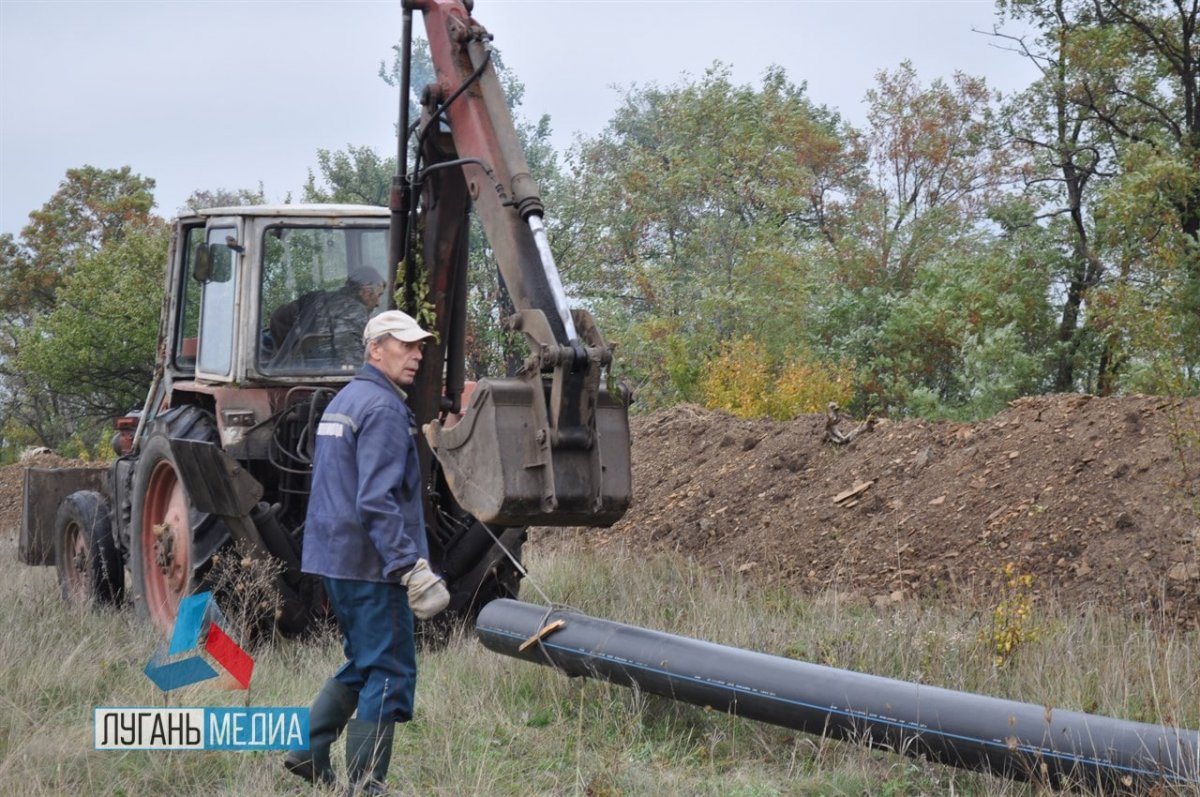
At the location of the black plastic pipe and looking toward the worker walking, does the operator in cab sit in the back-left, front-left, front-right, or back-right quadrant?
front-right

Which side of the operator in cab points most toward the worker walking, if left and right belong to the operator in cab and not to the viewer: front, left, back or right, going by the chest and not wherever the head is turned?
right

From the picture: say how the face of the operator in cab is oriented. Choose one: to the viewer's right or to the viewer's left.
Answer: to the viewer's right

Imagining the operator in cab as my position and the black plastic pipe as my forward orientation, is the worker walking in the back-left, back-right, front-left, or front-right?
front-right

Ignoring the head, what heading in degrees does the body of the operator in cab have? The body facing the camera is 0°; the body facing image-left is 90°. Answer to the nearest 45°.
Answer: approximately 270°

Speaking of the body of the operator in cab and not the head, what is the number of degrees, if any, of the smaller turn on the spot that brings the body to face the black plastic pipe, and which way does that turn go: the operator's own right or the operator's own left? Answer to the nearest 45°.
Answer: approximately 45° to the operator's own right

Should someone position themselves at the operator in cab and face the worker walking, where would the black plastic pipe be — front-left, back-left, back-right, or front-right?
front-left
